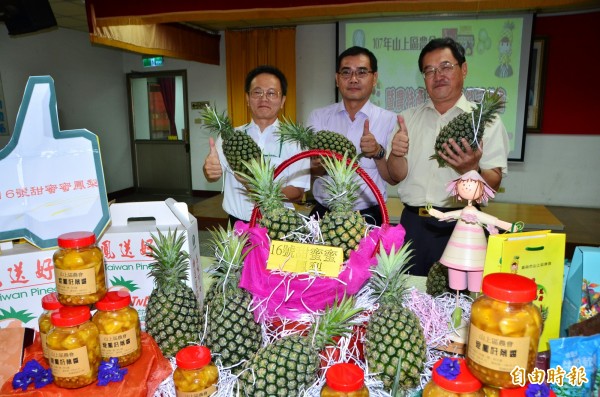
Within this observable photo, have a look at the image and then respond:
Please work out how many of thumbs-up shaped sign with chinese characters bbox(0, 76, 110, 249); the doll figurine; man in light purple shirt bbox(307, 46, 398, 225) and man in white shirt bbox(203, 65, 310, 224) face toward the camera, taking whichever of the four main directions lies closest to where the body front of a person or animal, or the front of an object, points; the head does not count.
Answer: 4

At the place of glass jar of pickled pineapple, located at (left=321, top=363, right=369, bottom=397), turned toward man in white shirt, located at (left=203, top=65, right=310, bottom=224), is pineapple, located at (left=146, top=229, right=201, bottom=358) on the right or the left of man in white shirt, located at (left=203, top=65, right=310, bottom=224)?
left

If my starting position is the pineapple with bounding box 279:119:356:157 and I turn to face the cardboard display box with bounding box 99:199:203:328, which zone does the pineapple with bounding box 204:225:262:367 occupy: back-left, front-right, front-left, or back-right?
front-left

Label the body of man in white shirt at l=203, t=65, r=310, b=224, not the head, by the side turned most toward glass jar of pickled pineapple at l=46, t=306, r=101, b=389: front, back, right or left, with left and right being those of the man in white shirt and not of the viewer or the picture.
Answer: front

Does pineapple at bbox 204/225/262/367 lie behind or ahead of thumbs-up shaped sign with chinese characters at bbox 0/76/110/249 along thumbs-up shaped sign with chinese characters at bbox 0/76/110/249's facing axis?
ahead

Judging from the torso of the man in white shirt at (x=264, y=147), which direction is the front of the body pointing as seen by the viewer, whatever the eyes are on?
toward the camera

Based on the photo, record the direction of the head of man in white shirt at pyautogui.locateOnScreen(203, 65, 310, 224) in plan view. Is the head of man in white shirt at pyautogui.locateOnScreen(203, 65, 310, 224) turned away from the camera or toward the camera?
toward the camera

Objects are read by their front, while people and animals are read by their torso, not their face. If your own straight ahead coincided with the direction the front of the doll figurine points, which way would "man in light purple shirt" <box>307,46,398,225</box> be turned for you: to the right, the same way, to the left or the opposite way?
the same way

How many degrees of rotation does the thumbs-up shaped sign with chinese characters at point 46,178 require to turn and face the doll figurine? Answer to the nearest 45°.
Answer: approximately 45° to its left

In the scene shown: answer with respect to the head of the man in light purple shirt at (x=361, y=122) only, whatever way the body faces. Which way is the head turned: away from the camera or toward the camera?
toward the camera

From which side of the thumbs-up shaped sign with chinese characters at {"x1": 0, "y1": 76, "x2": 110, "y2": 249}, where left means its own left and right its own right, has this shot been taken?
front

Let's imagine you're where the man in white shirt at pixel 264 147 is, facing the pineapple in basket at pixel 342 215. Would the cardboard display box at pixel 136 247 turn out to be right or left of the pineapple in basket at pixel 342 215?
right

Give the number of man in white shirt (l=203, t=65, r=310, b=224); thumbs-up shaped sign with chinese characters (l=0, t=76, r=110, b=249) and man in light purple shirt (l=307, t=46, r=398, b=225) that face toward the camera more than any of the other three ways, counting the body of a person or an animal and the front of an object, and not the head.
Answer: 3

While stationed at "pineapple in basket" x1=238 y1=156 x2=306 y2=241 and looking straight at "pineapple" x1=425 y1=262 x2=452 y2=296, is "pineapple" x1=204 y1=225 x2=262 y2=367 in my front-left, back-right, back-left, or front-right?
back-right

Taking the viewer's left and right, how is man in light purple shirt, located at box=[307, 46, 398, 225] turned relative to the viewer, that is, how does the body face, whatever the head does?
facing the viewer

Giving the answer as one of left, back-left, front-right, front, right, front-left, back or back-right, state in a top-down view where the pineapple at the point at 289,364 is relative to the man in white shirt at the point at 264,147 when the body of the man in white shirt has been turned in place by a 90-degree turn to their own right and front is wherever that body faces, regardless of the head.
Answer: left
